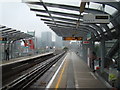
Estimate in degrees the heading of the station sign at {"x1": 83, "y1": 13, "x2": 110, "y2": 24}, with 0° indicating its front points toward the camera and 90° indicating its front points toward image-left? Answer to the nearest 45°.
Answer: approximately 0°
